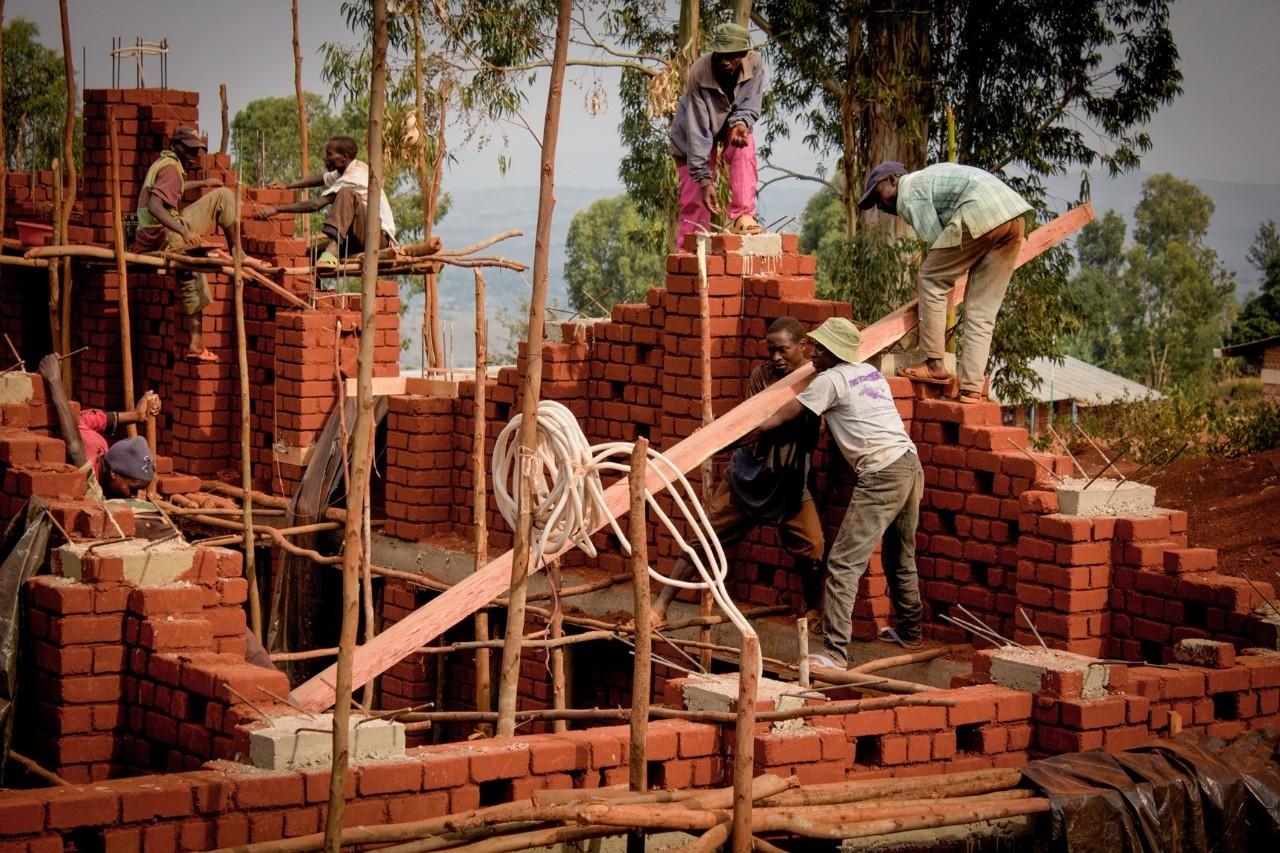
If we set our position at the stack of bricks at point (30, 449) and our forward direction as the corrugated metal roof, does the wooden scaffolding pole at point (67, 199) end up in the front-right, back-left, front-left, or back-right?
front-left

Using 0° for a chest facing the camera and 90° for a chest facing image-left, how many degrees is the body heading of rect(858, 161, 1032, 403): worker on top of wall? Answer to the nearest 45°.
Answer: approximately 90°

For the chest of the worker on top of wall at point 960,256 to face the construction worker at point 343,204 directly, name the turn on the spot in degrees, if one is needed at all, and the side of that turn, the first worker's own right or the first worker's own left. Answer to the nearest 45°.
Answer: approximately 45° to the first worker's own right

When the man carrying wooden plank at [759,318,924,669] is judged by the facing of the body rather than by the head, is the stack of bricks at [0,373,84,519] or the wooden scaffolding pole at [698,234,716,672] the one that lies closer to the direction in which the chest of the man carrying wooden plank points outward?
the wooden scaffolding pole

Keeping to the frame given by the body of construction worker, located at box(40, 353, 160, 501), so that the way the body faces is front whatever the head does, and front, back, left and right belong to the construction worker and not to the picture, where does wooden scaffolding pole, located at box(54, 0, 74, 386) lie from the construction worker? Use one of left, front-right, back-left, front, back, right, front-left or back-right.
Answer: back-left

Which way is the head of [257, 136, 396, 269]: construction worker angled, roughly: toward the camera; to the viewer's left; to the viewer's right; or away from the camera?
to the viewer's left

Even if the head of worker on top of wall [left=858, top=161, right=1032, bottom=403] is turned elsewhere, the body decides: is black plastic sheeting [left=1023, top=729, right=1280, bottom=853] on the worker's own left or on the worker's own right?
on the worker's own left

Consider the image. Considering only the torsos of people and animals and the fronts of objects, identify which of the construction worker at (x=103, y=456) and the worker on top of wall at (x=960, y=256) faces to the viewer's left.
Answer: the worker on top of wall

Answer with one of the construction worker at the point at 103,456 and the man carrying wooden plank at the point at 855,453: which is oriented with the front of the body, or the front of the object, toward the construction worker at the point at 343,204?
the man carrying wooden plank

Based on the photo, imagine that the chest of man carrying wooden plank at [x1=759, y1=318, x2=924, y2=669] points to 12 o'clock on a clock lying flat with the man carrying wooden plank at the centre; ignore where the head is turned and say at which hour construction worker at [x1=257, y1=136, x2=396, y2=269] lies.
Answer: The construction worker is roughly at 12 o'clock from the man carrying wooden plank.

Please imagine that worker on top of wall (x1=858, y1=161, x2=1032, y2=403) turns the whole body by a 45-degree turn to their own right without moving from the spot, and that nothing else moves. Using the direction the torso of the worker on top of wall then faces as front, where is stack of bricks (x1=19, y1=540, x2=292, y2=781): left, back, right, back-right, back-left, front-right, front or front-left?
left

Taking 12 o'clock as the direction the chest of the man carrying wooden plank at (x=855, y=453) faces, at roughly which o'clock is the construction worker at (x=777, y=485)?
The construction worker is roughly at 12 o'clock from the man carrying wooden plank.

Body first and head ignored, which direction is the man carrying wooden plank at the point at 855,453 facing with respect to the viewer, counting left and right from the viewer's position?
facing away from the viewer and to the left of the viewer

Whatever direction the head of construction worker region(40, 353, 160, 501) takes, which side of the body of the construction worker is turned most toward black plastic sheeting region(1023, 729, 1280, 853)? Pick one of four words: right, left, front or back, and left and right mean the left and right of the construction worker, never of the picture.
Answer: front
